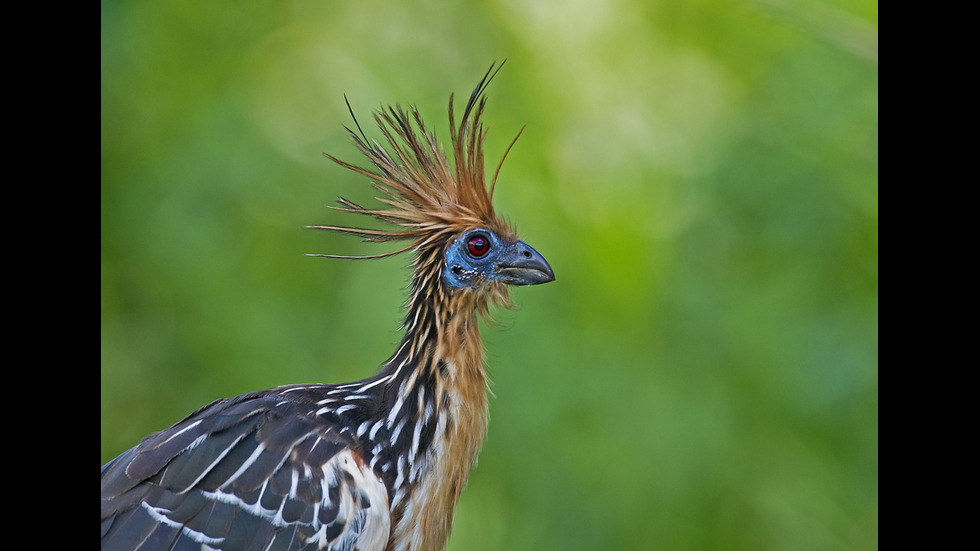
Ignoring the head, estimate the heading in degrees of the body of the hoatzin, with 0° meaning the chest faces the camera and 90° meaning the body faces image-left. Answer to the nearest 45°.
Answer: approximately 270°
